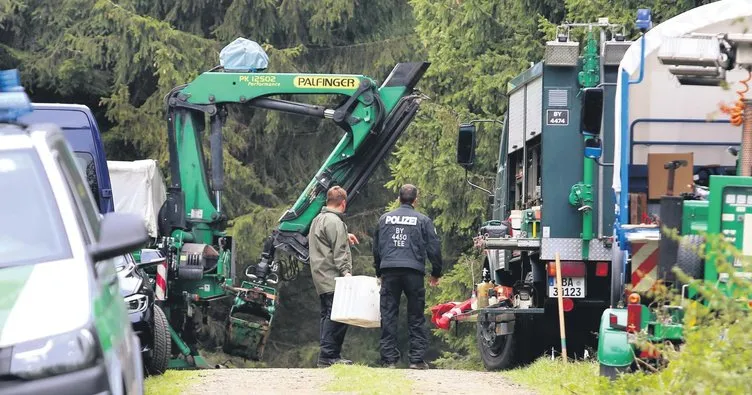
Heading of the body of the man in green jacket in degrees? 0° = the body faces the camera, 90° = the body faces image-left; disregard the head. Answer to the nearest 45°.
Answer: approximately 225°

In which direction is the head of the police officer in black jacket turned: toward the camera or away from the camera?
away from the camera

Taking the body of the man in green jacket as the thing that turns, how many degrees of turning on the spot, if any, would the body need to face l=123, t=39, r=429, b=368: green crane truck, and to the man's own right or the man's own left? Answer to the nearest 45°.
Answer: approximately 90° to the man's own left

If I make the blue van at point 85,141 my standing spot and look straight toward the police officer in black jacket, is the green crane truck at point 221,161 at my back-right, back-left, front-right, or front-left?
front-left

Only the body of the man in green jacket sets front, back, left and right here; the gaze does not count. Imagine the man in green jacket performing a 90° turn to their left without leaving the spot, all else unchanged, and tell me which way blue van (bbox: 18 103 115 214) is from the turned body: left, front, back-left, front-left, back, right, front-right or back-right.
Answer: front-left
